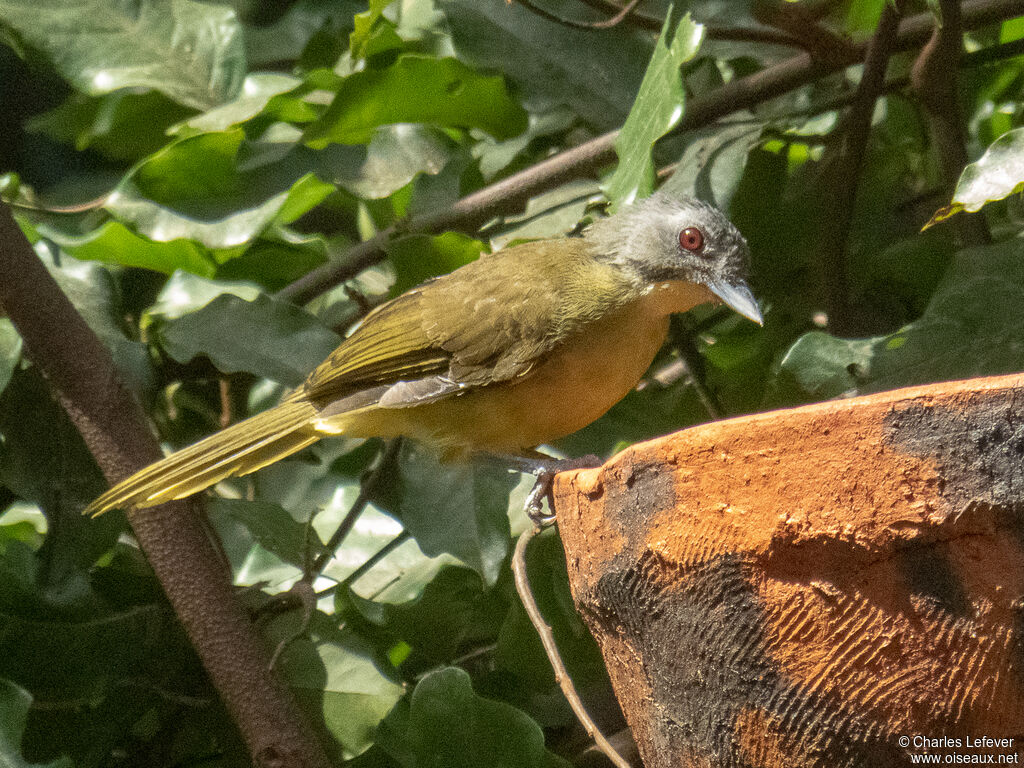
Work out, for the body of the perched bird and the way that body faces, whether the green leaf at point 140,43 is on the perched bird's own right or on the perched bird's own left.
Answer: on the perched bird's own left

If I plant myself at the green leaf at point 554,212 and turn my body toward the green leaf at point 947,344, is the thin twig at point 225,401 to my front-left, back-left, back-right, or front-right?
back-right

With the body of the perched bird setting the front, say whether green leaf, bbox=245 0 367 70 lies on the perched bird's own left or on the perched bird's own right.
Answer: on the perched bird's own left

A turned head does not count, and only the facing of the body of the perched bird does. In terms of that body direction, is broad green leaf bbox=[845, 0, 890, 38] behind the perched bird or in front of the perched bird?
in front

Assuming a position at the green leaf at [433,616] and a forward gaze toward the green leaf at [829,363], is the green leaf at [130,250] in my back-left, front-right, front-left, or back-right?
back-left

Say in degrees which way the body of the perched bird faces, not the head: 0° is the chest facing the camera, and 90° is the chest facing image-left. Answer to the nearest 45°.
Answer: approximately 270°

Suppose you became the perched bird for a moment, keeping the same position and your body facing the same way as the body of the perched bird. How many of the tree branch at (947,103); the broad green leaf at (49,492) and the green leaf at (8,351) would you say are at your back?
2
